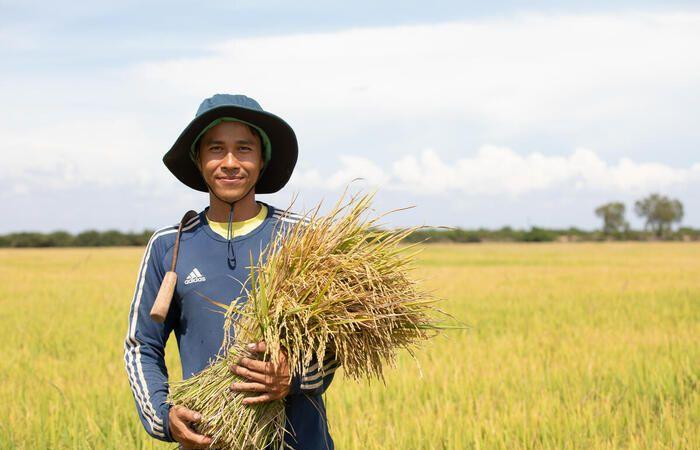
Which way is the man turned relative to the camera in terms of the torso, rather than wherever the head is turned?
toward the camera

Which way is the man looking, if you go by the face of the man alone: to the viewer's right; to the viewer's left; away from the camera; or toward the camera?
toward the camera
